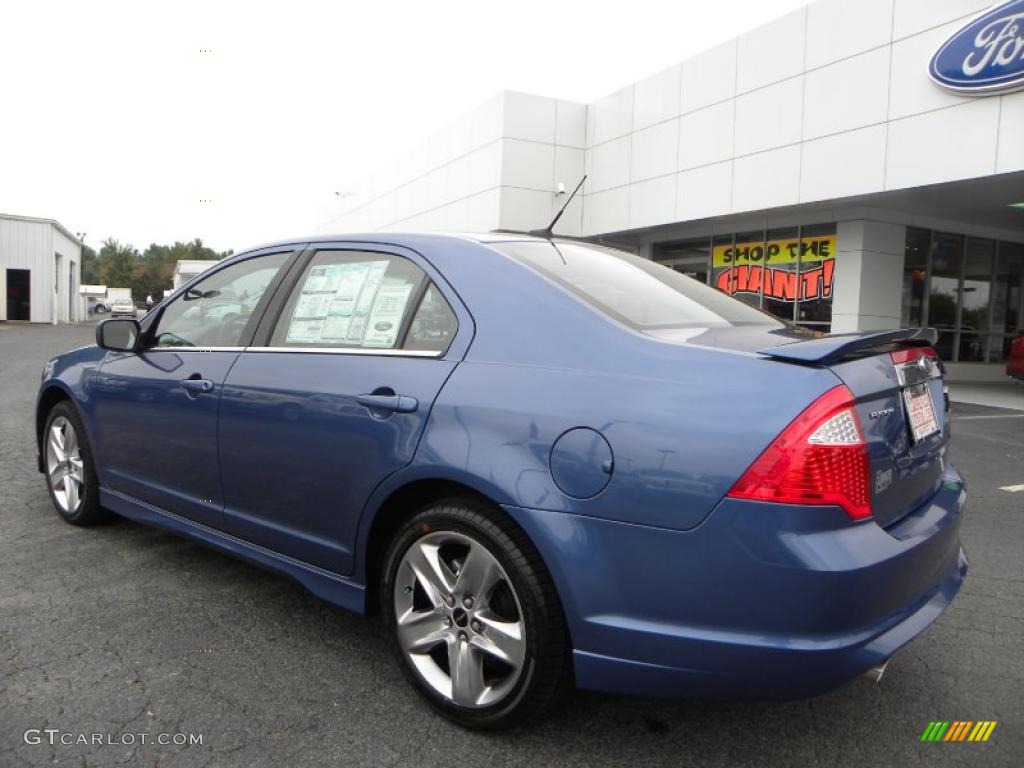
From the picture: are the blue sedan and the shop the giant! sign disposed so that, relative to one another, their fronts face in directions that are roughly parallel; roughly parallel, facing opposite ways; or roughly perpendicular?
roughly perpendicular

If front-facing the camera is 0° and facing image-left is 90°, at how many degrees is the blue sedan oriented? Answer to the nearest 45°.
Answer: approximately 135°

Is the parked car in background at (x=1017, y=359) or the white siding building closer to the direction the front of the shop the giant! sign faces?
the white siding building

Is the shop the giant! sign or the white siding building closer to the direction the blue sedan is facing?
the white siding building

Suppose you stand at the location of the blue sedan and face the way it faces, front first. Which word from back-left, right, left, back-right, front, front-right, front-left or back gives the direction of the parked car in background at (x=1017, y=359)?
right

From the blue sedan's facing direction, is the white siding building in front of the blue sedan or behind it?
in front

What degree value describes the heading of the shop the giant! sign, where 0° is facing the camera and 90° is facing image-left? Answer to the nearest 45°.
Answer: approximately 45°

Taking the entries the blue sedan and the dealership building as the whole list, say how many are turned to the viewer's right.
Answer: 0

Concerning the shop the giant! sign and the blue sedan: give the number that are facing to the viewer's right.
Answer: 0
